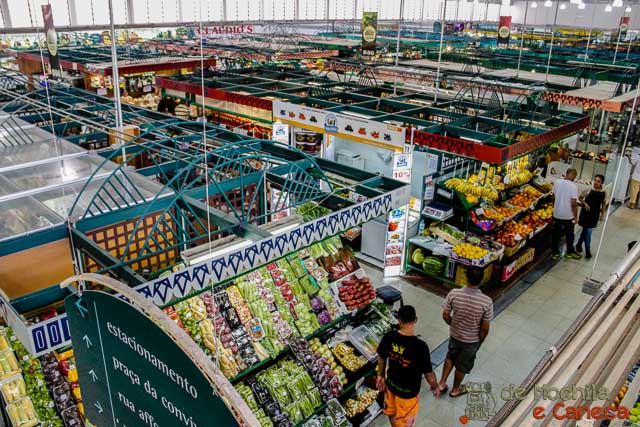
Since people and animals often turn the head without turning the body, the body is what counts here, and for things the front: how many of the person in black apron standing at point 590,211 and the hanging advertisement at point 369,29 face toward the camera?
2

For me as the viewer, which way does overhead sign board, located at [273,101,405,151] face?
facing the viewer and to the left of the viewer

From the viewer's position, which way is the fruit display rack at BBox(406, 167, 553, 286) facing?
facing the viewer and to the right of the viewer

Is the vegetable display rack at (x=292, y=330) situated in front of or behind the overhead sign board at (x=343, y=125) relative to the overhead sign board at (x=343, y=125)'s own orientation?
in front

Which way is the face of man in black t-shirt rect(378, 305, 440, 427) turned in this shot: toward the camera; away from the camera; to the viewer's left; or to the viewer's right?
away from the camera

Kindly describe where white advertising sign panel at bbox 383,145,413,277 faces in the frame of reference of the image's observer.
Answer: facing the viewer

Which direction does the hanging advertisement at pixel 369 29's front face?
toward the camera

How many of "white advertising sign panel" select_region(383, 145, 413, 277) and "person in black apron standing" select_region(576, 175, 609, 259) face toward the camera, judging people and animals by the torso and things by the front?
2

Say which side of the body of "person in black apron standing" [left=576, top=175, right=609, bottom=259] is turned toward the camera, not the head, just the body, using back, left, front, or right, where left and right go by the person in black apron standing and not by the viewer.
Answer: front

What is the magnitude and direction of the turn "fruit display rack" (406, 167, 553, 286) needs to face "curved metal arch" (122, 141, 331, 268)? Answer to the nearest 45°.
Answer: approximately 90° to its right
